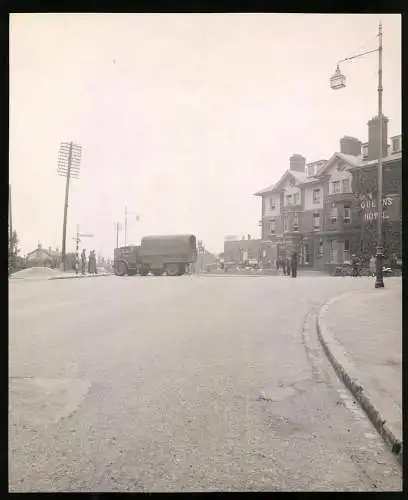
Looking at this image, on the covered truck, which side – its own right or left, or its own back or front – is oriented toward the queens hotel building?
back

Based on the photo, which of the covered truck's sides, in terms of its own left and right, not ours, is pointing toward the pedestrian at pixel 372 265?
back

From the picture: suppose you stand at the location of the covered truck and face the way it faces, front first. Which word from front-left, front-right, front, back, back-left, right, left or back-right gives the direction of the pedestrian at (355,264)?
back

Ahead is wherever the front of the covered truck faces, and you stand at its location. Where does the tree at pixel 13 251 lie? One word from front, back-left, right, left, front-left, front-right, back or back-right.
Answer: front-left

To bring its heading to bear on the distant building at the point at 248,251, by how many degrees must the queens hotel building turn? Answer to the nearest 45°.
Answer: approximately 45° to its right

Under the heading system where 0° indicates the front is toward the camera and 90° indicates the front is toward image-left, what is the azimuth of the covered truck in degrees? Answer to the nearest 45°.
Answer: approximately 90°

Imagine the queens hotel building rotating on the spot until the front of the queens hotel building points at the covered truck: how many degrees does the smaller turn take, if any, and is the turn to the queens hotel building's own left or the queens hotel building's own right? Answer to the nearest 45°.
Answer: approximately 45° to the queens hotel building's own right

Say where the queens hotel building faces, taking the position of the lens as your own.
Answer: facing the viewer and to the left of the viewer

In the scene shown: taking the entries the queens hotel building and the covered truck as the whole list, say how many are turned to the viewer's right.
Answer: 0

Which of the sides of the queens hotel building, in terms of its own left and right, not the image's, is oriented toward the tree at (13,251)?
front
